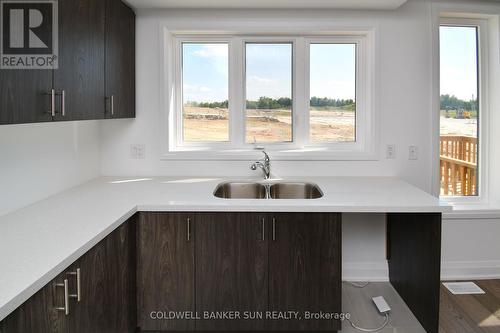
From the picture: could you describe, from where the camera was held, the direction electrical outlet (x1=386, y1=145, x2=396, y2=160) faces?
facing the viewer

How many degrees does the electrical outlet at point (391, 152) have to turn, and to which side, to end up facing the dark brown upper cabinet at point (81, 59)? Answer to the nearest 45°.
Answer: approximately 45° to its right

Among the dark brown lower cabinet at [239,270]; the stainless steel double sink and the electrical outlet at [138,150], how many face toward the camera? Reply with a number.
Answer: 3

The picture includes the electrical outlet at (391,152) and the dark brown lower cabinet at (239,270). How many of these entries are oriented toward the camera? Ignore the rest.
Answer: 2

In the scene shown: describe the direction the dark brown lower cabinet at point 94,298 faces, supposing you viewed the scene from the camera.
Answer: facing the viewer and to the right of the viewer

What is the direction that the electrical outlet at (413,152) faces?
toward the camera

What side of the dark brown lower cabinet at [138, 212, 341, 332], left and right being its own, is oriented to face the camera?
front

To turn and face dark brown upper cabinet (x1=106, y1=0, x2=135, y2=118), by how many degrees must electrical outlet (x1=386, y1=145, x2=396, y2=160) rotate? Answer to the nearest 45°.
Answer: approximately 45° to its right
